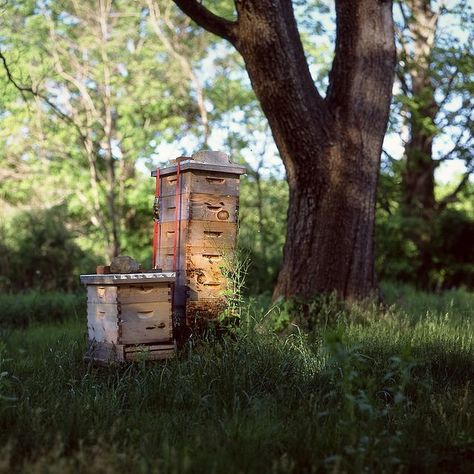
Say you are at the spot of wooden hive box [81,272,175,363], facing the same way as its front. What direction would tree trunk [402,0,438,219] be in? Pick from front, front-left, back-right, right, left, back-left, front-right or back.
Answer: left

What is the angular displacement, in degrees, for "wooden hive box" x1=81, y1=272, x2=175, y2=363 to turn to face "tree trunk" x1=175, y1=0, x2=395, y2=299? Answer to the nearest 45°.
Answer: approximately 90° to its left

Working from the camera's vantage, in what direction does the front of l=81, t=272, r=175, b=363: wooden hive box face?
facing the viewer and to the right of the viewer

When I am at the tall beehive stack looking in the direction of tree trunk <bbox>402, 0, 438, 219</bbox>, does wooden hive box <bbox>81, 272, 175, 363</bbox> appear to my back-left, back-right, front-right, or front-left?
back-left

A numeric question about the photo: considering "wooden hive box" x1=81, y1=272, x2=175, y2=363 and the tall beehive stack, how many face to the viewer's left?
0

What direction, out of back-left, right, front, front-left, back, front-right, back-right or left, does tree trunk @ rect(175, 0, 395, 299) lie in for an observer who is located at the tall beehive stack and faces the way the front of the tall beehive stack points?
left
